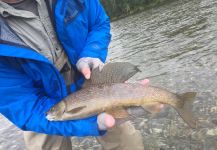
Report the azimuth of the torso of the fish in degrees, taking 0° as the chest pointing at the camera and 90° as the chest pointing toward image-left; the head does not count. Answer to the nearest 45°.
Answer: approximately 90°
